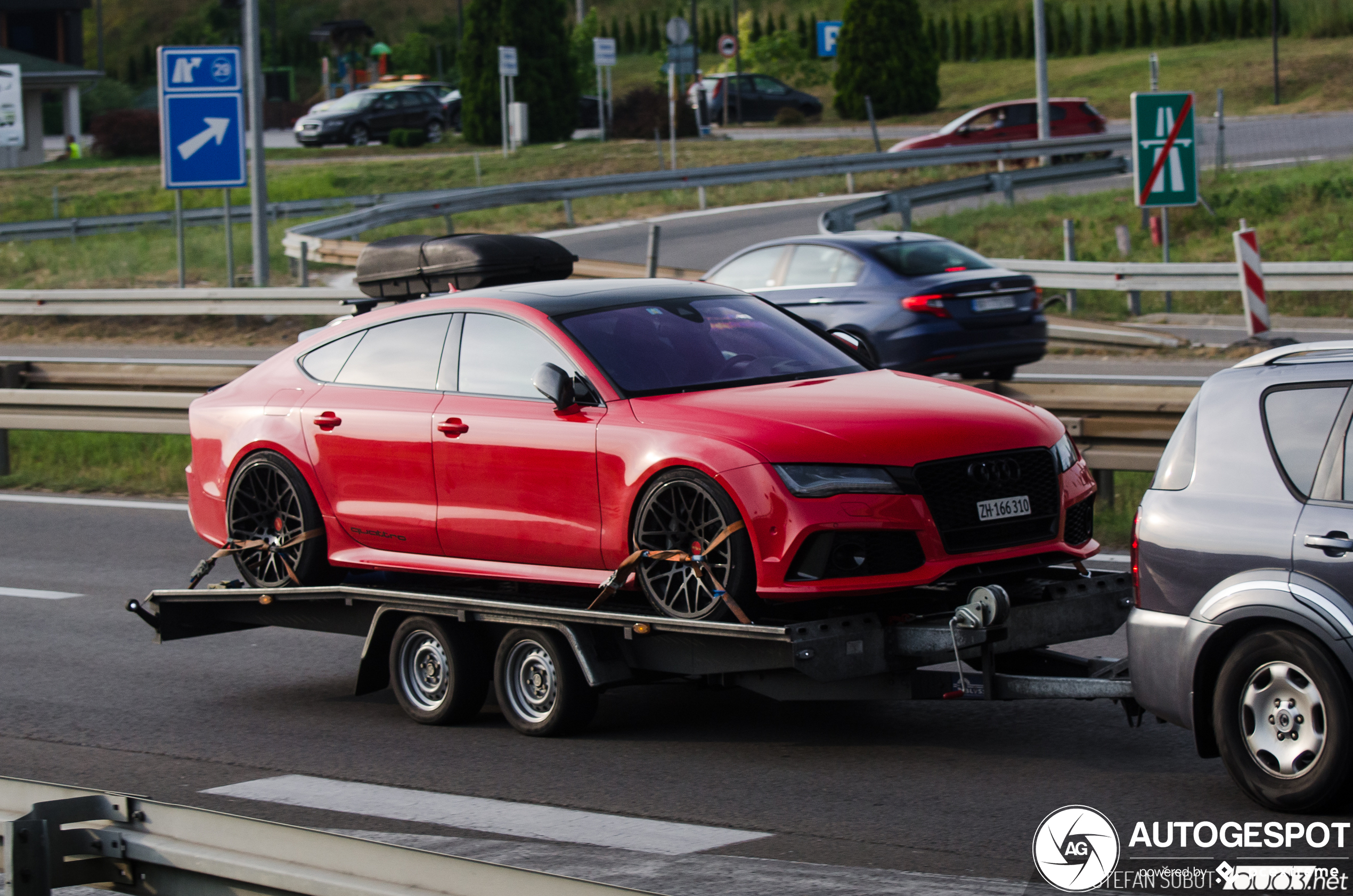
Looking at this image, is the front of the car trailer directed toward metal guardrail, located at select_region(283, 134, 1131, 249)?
no

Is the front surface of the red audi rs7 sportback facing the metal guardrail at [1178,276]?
no

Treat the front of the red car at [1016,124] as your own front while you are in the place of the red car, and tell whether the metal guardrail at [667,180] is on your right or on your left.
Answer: on your left

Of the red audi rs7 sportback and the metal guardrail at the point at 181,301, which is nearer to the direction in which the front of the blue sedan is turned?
the metal guardrail

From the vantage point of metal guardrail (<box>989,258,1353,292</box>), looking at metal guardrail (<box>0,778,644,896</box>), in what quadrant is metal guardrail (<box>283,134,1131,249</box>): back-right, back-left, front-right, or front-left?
back-right

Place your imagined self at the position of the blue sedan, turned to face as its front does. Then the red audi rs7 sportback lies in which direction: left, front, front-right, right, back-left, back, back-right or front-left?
back-left

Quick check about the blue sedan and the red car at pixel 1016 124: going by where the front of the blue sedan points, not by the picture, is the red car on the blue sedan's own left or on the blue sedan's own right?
on the blue sedan's own right

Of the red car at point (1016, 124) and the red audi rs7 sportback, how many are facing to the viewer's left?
1

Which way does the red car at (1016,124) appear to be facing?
to the viewer's left

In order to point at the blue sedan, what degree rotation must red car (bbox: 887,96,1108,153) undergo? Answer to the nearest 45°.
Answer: approximately 90° to its left

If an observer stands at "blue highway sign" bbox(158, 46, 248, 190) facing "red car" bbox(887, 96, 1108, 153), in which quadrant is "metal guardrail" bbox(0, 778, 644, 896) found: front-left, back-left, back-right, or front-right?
back-right

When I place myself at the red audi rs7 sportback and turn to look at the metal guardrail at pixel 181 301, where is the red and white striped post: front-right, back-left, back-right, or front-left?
front-right

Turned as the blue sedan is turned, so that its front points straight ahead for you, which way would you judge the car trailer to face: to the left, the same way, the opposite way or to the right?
the opposite way

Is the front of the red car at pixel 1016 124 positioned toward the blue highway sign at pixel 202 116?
no

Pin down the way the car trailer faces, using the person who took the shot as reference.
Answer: facing the viewer and to the right of the viewer

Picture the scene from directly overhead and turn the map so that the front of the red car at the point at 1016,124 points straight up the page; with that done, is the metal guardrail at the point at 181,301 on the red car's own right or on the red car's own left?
on the red car's own left
